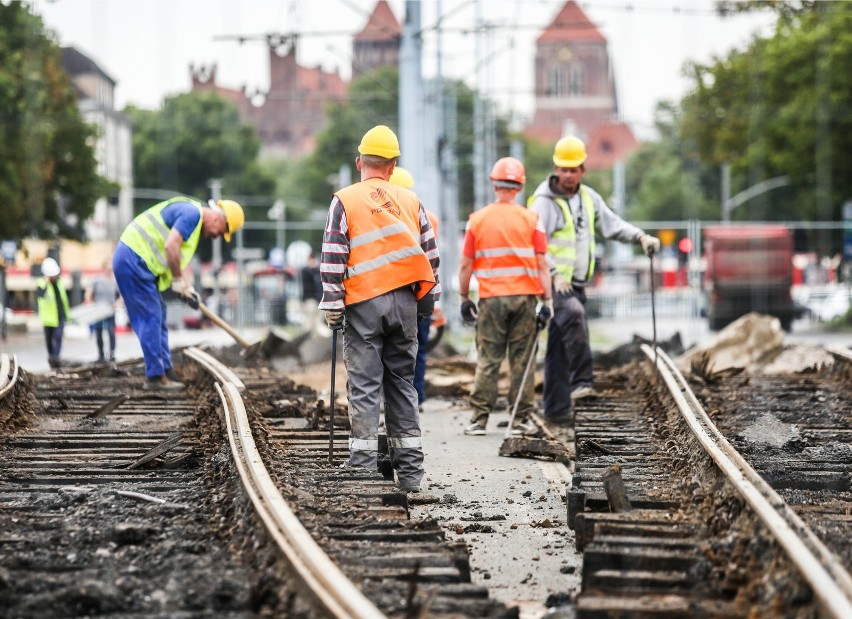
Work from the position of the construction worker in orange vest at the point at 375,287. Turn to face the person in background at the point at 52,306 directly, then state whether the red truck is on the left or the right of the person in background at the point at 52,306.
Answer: right

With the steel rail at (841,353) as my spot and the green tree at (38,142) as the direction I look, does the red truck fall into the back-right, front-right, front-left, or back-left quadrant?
front-right

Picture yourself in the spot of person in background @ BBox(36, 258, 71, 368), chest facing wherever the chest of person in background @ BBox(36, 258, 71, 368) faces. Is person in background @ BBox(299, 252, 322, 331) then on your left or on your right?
on your left

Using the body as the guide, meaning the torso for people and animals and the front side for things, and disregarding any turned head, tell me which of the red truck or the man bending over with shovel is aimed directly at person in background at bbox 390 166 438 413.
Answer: the man bending over with shovel

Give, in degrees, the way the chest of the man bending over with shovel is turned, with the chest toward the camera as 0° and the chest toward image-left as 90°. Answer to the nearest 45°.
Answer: approximately 270°

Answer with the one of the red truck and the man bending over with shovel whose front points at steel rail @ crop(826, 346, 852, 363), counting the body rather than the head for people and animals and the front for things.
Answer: the man bending over with shovel

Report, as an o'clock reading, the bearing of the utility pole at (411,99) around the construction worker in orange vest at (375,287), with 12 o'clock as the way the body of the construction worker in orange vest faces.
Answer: The utility pole is roughly at 12 o'clock from the construction worker in orange vest.

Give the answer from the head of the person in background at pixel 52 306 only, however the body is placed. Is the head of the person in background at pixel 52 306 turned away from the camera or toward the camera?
toward the camera

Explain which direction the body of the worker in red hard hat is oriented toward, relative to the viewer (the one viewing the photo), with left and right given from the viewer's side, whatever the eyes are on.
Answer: facing away from the viewer

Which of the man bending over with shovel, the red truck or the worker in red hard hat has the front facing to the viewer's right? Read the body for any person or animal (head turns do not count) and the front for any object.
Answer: the man bending over with shovel

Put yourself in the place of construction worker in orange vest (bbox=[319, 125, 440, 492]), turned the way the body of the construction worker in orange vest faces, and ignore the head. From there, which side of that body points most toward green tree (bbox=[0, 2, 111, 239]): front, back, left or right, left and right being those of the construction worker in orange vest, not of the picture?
front

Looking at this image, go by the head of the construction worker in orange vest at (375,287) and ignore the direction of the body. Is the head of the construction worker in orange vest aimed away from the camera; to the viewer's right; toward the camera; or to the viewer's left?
away from the camera

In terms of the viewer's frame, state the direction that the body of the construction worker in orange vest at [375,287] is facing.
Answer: away from the camera

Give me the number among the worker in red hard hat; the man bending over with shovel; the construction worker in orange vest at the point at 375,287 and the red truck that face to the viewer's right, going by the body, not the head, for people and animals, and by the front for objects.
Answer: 1

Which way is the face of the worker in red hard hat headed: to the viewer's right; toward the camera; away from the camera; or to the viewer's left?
away from the camera

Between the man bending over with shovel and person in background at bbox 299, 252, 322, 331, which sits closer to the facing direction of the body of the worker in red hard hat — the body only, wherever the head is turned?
the person in background

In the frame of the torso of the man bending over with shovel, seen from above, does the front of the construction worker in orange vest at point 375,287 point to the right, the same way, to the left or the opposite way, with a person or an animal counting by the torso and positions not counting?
to the left

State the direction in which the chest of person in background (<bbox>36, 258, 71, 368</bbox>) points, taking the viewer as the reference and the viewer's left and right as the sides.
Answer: facing the viewer and to the right of the viewer
